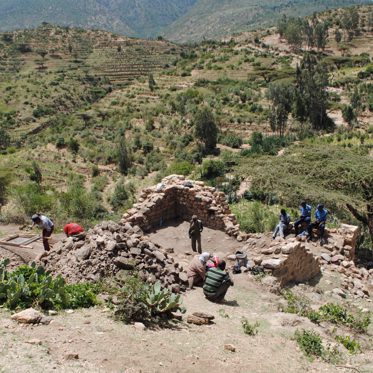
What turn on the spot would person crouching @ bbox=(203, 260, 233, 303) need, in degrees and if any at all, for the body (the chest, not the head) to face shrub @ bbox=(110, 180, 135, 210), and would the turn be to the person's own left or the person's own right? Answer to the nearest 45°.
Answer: approximately 45° to the person's own left

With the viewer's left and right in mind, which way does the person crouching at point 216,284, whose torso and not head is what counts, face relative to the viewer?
facing away from the viewer and to the right of the viewer
